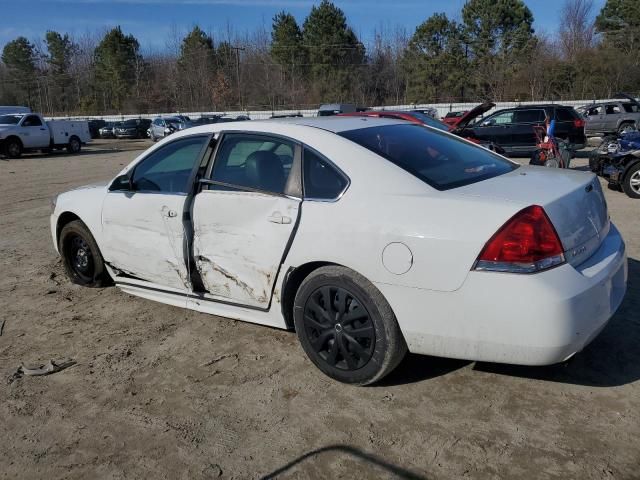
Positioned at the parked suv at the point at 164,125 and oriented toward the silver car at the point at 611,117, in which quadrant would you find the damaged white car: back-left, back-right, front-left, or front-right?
front-right

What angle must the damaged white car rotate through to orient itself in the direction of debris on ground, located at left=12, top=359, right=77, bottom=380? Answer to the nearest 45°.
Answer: approximately 45° to its left

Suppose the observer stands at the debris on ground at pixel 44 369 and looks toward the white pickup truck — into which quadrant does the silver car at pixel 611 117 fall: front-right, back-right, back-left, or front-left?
front-right

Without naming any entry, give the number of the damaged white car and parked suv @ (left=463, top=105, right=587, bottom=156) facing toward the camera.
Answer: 0

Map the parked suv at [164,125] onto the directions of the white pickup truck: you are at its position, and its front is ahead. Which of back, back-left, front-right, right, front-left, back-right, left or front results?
back

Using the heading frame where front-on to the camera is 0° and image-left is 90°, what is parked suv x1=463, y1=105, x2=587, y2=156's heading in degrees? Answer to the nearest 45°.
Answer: approximately 90°

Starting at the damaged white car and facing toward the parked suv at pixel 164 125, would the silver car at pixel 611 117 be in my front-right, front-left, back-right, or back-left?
front-right

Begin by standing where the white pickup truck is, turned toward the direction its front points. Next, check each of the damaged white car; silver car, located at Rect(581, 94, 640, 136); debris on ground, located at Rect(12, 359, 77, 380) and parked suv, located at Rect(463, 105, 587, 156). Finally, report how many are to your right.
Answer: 0

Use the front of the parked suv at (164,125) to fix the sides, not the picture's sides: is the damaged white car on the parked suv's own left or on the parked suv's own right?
on the parked suv's own left

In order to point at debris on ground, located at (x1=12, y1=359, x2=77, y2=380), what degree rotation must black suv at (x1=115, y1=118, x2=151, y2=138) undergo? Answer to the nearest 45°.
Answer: approximately 45° to its left

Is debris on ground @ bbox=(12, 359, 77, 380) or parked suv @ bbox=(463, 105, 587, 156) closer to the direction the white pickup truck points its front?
the debris on ground

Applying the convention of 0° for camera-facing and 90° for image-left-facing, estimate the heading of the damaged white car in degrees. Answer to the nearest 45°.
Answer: approximately 135°

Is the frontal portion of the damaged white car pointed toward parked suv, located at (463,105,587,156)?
no

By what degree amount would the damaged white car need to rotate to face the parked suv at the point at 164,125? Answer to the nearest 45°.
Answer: approximately 45° to its right

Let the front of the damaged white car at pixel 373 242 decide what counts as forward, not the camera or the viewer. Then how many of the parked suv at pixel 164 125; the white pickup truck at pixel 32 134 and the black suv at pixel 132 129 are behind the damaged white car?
0

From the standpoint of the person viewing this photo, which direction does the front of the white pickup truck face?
facing the viewer and to the left of the viewer
